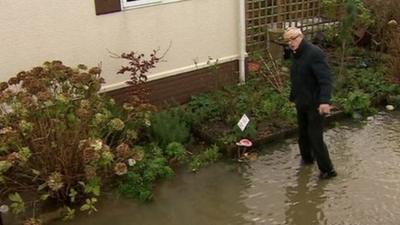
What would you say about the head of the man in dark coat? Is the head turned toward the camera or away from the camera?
toward the camera

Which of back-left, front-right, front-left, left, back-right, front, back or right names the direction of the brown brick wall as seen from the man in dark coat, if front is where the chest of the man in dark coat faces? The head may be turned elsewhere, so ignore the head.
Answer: right

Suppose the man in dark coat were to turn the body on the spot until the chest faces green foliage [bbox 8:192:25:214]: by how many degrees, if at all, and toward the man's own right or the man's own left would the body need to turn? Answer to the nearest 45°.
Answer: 0° — they already face it

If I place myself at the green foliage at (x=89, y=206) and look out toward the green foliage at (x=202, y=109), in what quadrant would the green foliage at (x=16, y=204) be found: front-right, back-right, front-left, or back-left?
back-left

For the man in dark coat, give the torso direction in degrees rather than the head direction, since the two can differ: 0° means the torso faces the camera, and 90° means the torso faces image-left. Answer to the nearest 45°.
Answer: approximately 45°

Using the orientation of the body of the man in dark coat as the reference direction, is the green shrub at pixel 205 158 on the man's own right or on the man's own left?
on the man's own right

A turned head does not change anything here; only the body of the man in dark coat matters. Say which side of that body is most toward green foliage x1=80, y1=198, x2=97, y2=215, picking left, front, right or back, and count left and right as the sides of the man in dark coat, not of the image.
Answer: front

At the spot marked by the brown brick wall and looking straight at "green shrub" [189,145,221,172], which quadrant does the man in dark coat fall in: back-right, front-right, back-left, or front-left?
front-left

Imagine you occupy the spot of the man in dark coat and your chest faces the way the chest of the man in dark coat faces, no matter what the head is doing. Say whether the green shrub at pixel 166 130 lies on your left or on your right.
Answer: on your right

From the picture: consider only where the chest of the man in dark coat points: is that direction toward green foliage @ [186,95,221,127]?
no

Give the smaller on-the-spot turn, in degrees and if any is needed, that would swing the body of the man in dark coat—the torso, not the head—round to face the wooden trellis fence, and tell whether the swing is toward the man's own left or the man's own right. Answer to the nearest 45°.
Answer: approximately 135° to the man's own right

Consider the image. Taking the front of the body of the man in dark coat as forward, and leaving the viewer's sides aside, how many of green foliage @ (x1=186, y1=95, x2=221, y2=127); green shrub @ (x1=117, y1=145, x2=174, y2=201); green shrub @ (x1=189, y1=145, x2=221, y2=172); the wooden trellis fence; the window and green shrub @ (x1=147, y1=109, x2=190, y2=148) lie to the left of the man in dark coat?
0

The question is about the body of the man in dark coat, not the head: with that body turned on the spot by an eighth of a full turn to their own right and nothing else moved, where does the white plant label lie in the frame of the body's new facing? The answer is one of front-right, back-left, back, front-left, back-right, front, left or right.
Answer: front-right

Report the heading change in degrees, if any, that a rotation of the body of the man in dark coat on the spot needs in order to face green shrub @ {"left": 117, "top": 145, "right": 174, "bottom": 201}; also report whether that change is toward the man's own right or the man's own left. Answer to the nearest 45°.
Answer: approximately 45° to the man's own right
